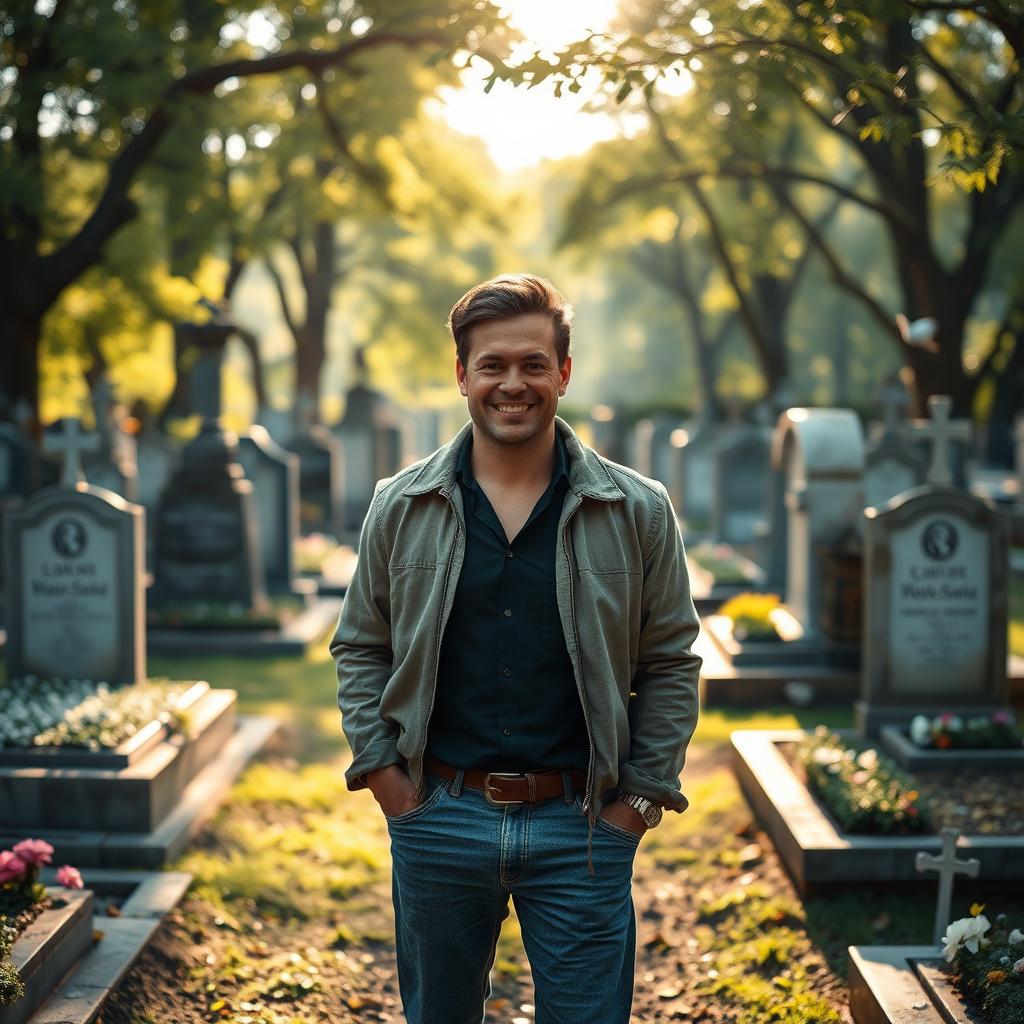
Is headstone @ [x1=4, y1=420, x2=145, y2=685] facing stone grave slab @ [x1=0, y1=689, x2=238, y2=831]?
yes

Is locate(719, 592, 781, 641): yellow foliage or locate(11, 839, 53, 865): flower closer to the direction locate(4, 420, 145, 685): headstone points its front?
the flower

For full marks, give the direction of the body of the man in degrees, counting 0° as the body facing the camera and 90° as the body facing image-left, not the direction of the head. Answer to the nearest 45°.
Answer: approximately 0°

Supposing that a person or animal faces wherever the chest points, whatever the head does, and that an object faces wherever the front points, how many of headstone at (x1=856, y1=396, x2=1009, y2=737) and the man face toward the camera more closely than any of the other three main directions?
2

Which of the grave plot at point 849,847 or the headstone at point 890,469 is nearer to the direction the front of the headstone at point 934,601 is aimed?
the grave plot

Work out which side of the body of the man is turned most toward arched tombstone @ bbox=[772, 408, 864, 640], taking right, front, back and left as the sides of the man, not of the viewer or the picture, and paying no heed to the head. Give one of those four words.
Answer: back

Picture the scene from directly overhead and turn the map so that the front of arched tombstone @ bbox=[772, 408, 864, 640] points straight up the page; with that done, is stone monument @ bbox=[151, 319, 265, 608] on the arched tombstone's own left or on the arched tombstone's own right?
on the arched tombstone's own right

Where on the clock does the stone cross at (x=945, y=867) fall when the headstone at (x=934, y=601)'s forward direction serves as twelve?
The stone cross is roughly at 12 o'clock from the headstone.

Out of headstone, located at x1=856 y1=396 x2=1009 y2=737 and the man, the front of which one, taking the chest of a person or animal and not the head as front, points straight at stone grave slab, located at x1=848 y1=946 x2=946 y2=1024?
the headstone
